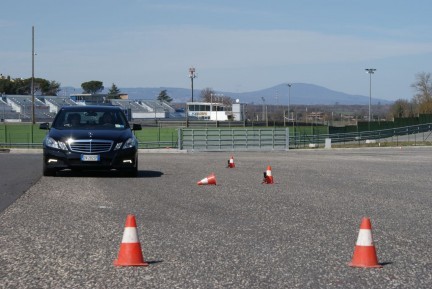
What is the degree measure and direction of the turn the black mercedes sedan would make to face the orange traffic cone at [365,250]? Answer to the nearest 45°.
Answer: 0° — it already faces it

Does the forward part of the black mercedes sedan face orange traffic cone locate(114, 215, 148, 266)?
yes

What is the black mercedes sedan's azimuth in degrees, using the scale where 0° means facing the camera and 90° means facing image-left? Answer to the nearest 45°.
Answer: approximately 0°
